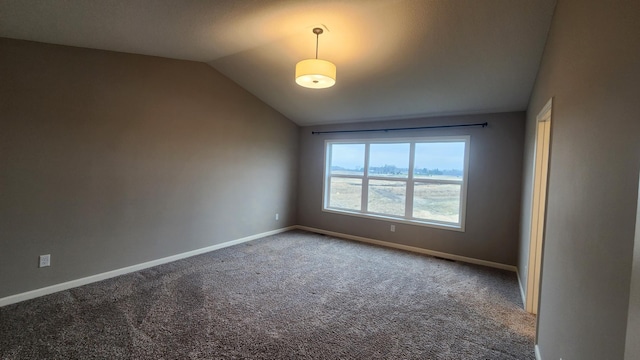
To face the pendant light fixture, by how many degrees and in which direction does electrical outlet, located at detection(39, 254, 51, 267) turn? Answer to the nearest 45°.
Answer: approximately 45° to its left

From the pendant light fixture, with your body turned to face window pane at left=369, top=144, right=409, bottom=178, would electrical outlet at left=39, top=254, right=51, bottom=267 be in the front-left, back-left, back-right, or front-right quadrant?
back-left

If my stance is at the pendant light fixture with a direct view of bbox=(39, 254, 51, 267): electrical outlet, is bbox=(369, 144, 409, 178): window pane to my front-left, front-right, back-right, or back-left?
back-right
